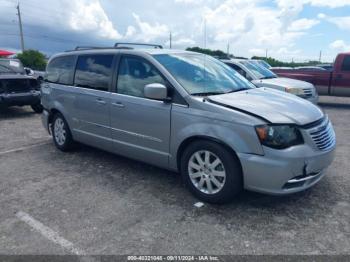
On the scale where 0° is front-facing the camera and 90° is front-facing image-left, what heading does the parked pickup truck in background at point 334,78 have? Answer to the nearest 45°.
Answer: approximately 270°

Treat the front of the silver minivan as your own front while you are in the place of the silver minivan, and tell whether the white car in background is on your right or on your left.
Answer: on your left

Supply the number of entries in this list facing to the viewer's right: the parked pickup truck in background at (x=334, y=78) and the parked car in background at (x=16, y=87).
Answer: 1

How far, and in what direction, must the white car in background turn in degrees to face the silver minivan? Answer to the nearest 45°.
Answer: approximately 45° to its right

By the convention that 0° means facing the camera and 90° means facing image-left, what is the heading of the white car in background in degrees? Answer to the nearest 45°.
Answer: approximately 315°

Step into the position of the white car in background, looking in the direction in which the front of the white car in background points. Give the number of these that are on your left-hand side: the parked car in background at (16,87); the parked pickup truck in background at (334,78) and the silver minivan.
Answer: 1

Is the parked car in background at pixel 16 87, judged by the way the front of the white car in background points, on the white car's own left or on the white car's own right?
on the white car's own right

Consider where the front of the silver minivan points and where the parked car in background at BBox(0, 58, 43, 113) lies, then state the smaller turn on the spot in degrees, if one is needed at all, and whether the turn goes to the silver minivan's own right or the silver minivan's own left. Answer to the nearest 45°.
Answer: approximately 180°

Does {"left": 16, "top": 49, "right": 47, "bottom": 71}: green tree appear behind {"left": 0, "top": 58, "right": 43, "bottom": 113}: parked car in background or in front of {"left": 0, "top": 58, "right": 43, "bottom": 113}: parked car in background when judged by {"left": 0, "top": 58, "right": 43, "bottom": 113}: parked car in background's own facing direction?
behind

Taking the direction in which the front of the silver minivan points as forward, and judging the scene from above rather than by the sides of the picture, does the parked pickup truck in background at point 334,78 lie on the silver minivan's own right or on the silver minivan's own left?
on the silver minivan's own left
